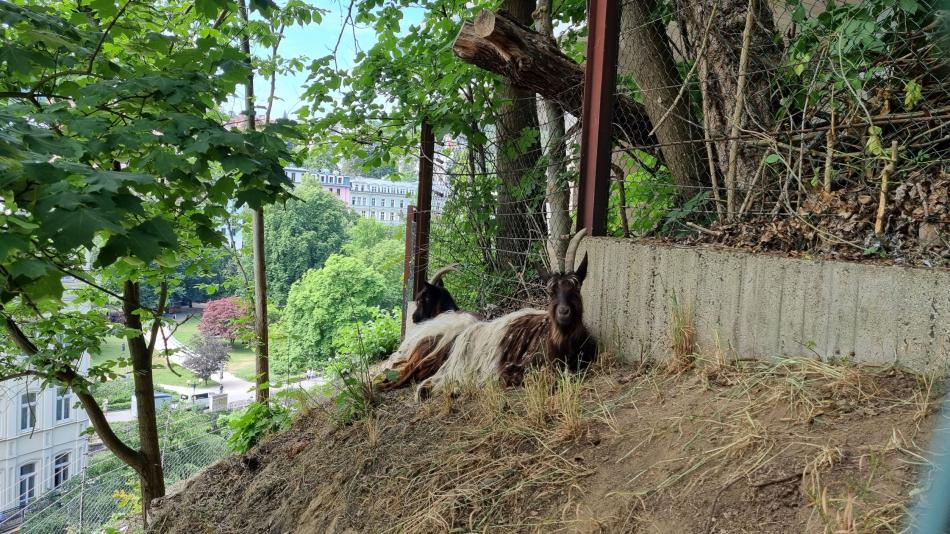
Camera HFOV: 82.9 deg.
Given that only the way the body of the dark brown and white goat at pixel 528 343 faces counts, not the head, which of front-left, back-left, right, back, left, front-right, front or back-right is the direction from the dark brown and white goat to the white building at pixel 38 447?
back

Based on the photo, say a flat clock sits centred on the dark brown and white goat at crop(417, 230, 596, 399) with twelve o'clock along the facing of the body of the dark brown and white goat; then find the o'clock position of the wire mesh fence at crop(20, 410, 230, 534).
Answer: The wire mesh fence is roughly at 6 o'clock from the dark brown and white goat.

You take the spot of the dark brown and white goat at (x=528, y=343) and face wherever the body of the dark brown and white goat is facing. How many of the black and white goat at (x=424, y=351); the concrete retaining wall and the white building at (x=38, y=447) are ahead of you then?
1

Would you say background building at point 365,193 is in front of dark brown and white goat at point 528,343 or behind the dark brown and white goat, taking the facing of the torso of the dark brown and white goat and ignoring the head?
behind

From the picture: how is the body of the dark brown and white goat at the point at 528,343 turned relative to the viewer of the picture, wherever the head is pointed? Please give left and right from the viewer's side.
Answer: facing the viewer and to the right of the viewer

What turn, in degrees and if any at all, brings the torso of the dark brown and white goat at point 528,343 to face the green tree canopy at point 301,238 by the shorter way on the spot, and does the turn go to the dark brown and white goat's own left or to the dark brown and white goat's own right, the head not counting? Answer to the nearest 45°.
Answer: approximately 90° to the dark brown goat's own left

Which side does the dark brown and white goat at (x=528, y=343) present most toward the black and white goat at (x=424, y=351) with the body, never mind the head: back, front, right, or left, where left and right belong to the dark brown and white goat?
back

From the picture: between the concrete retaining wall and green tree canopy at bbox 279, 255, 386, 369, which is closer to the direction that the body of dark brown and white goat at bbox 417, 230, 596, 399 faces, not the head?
the concrete retaining wall

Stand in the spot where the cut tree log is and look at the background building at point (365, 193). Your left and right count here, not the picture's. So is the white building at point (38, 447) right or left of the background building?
left

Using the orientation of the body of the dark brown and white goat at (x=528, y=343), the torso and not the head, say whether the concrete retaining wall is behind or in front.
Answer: in front
